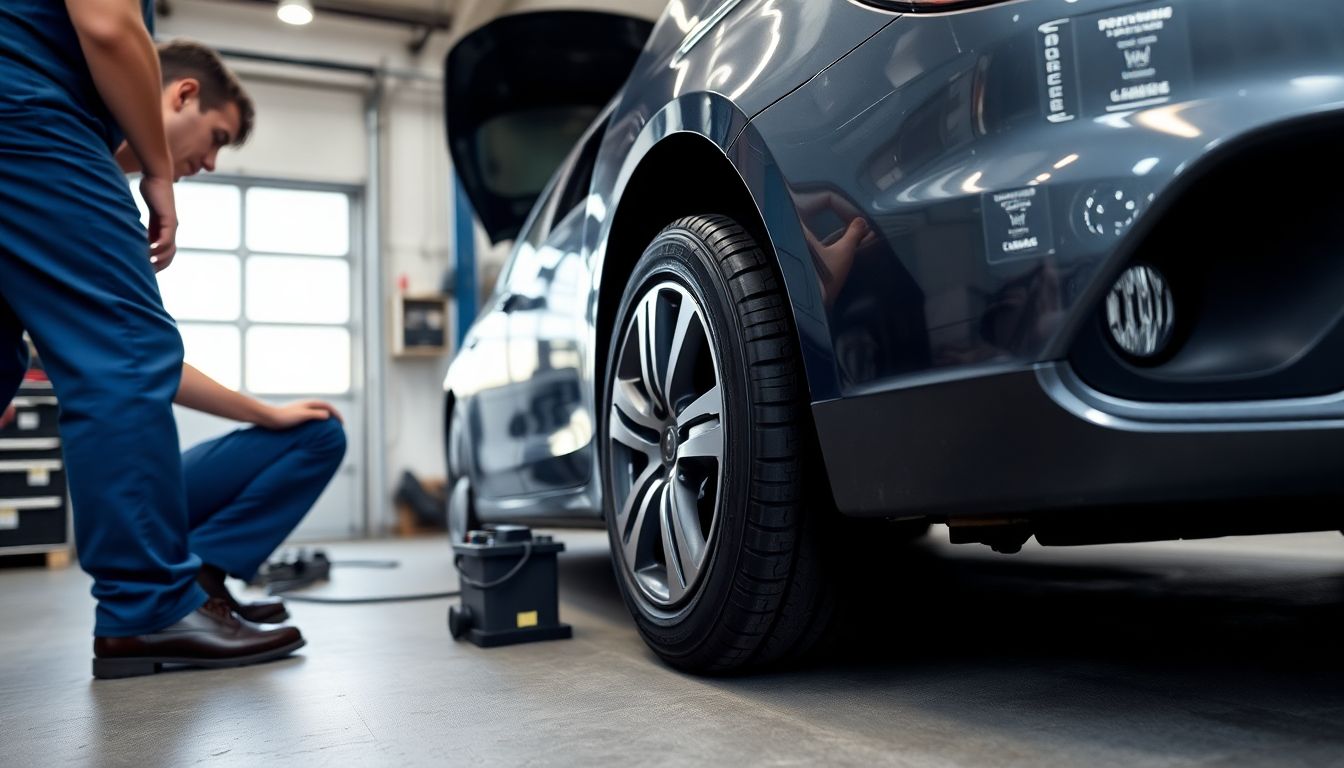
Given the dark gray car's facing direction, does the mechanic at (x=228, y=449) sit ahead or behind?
behind

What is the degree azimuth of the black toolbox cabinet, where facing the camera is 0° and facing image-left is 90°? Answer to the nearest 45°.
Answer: approximately 0°

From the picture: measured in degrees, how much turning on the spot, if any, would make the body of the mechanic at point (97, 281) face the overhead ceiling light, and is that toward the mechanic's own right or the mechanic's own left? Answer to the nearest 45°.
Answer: approximately 90° to the mechanic's own left

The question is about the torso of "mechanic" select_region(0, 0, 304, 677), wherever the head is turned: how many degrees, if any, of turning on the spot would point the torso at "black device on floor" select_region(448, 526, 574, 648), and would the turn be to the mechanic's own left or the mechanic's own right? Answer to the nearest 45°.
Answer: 0° — they already face it

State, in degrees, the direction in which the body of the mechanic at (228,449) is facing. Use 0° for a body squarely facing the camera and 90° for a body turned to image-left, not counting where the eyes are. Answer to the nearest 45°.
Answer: approximately 270°

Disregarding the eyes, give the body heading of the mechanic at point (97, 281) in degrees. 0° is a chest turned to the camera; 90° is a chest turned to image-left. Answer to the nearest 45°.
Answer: approximately 270°

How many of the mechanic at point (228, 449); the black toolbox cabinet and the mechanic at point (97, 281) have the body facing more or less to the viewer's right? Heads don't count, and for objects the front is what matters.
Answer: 2

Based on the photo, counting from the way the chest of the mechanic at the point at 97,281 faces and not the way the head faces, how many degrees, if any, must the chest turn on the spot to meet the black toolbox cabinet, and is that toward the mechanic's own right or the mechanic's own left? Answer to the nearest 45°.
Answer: approximately 90° to the mechanic's own left
